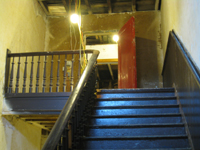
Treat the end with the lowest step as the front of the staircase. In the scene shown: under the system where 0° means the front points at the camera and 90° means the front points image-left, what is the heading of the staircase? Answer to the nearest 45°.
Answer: approximately 0°

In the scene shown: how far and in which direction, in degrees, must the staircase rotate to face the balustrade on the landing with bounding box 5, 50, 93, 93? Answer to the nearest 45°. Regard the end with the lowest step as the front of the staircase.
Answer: approximately 135° to its right
